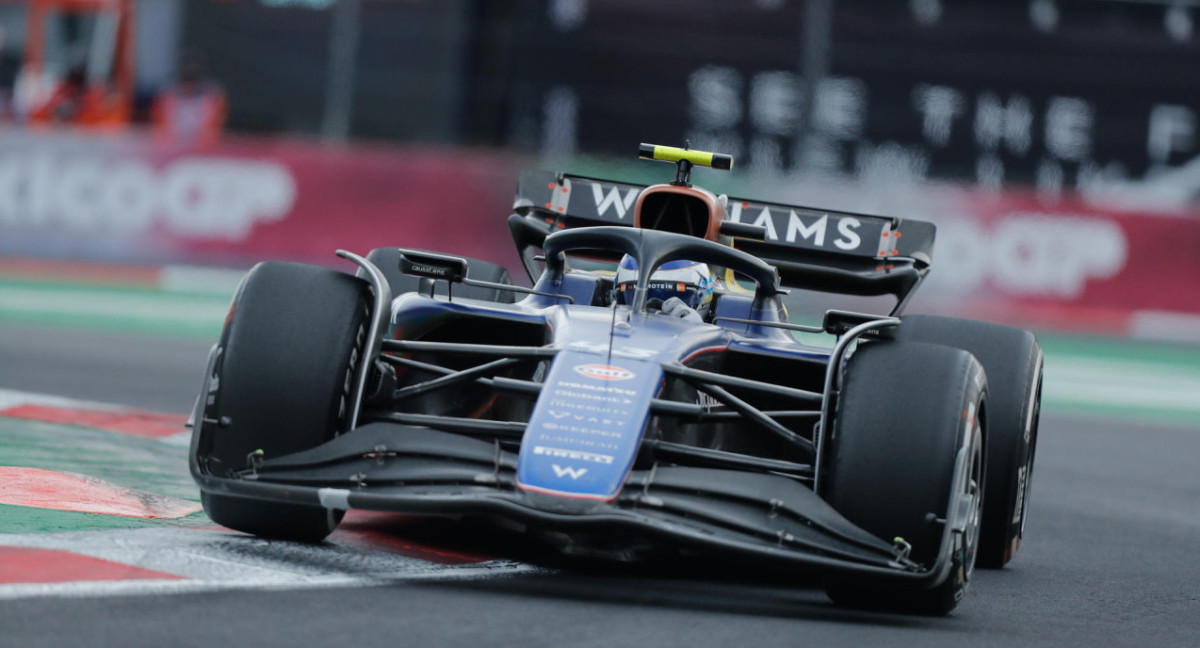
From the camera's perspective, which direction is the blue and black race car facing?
toward the camera
